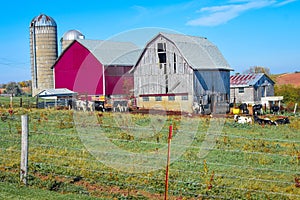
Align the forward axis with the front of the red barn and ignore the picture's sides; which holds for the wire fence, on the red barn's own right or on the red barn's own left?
on the red barn's own left

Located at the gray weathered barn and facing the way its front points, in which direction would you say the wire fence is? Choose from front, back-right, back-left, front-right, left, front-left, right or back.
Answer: front-left

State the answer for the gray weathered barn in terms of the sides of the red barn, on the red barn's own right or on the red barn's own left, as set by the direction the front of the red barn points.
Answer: on the red barn's own left

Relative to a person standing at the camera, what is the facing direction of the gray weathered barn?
facing the viewer and to the left of the viewer

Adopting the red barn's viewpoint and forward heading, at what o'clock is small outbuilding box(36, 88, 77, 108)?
The small outbuilding is roughly at 1 o'clock from the red barn.

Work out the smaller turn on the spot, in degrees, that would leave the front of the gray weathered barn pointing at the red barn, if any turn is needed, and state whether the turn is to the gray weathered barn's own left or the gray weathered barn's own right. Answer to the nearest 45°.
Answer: approximately 90° to the gray weathered barn's own right

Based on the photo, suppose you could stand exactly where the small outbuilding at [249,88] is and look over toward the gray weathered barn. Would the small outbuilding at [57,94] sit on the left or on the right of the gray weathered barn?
right

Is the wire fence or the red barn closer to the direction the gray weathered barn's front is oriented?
the wire fence

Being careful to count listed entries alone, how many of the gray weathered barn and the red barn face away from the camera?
0

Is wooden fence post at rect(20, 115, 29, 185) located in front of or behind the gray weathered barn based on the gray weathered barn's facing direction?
in front
